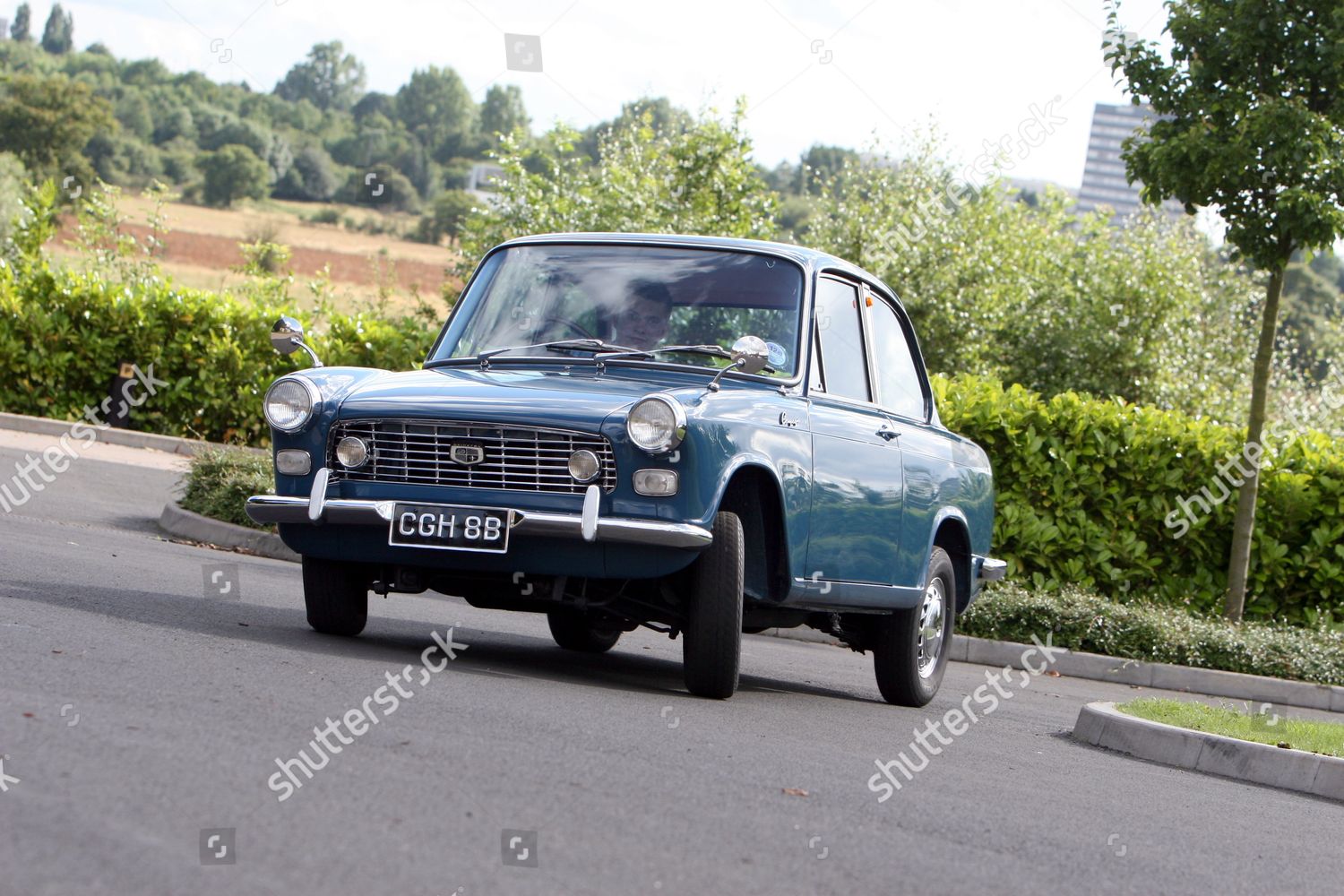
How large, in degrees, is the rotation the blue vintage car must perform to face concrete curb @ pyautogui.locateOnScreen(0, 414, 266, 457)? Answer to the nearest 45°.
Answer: approximately 90° to its right

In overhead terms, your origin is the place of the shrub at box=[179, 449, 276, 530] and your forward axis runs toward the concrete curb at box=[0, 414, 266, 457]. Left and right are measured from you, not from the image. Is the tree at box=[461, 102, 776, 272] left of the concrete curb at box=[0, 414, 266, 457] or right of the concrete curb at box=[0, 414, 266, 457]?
right

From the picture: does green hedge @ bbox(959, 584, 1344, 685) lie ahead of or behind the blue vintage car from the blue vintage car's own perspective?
behind

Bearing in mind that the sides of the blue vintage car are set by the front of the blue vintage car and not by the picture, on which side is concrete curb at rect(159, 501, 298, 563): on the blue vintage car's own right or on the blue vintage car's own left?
on the blue vintage car's own right

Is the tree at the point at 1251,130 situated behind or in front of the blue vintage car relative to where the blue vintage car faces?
behind

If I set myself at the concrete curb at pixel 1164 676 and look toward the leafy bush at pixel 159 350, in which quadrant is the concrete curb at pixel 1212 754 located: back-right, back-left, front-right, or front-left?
back-left

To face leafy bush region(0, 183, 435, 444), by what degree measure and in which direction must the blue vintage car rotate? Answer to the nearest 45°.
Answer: approximately 90° to its right

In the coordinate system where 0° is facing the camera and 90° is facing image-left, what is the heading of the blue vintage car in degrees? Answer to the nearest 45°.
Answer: approximately 45°
